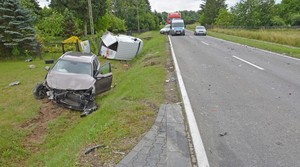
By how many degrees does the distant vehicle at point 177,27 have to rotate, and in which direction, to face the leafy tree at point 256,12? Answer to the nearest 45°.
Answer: approximately 135° to its left

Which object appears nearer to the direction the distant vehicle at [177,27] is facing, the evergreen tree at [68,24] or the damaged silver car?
the damaged silver car

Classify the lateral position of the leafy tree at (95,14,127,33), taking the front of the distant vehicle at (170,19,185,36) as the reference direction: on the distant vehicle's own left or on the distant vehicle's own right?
on the distant vehicle's own right

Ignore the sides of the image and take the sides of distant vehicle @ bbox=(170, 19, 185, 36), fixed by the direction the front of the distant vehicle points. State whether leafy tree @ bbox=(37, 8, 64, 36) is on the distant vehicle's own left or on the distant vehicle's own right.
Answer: on the distant vehicle's own right

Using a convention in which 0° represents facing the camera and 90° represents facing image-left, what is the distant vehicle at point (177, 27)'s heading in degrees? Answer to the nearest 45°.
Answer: approximately 0°

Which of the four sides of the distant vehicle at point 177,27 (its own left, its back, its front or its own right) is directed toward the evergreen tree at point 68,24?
right

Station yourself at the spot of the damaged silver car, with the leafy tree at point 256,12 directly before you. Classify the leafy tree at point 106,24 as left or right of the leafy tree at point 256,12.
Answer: left

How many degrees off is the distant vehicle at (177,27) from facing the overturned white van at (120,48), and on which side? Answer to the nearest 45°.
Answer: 0° — it already faces it
